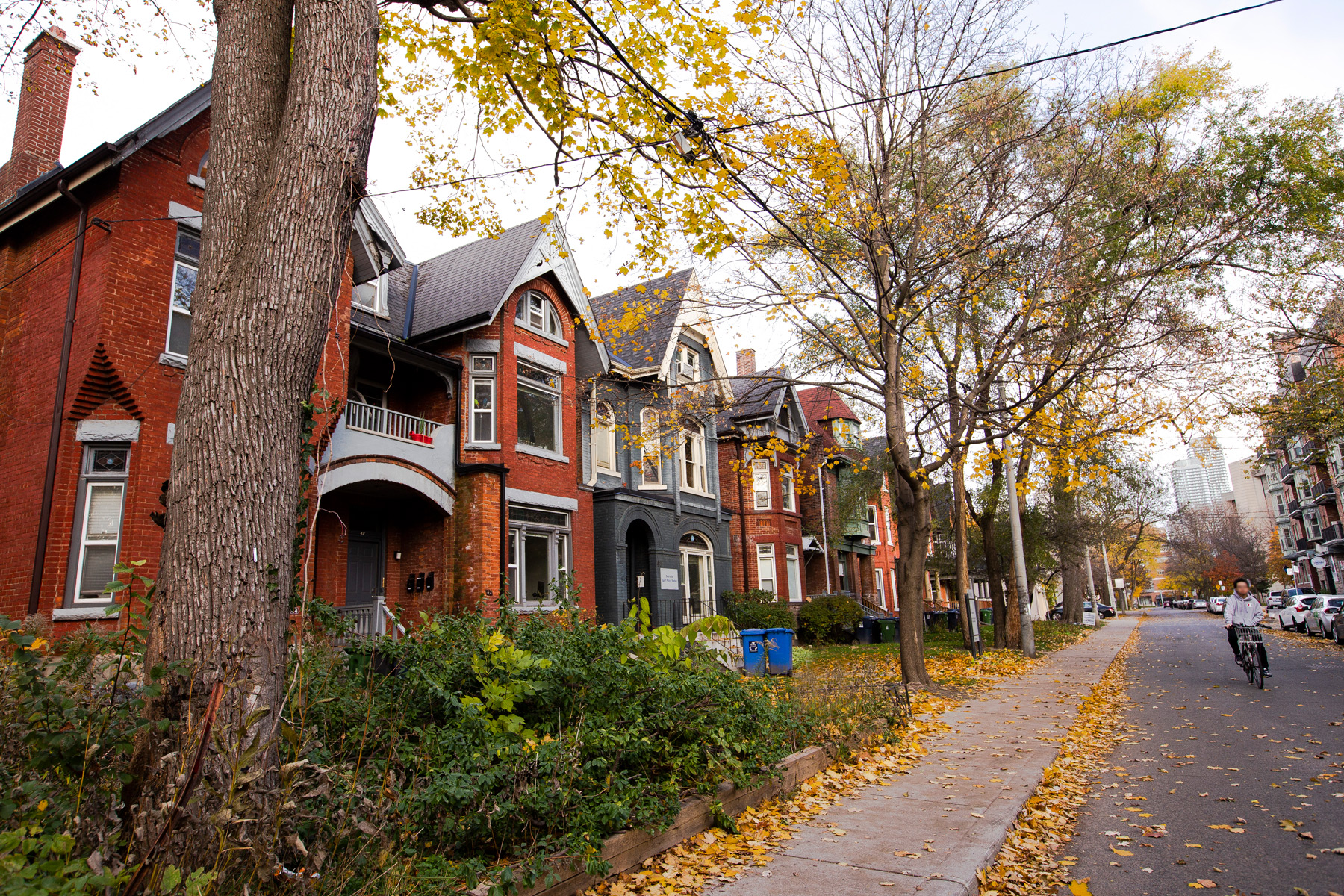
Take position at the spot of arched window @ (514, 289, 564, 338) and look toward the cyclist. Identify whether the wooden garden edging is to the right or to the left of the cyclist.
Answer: right

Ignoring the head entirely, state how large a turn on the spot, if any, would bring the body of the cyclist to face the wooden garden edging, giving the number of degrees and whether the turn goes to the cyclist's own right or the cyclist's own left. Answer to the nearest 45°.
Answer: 0° — they already face it

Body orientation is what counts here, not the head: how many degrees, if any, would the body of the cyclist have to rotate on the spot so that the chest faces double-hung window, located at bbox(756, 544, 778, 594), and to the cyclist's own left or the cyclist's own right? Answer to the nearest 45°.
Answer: approximately 135° to the cyclist's own right

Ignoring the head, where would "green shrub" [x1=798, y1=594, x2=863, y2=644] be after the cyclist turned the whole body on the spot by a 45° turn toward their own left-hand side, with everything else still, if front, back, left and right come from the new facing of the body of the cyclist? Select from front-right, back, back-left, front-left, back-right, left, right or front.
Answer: back

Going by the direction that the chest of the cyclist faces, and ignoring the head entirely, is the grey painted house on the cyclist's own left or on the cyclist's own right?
on the cyclist's own right

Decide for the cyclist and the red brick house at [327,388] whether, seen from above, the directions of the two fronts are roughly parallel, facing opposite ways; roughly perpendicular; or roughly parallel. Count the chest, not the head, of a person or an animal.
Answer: roughly perpendicular

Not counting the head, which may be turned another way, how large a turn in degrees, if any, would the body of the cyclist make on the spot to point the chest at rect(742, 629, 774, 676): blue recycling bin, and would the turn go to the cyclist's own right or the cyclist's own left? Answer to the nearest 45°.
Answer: approximately 90° to the cyclist's own right

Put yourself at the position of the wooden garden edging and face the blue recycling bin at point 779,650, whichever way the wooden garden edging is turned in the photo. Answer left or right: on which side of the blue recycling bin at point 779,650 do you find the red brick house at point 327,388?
left

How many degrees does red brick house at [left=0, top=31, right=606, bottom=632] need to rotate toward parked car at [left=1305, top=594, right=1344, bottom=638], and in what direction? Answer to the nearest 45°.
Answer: approximately 45° to its left

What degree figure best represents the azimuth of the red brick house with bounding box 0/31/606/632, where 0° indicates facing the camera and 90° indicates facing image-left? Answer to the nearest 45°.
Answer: approximately 315°

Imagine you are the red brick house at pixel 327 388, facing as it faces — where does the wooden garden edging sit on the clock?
The wooden garden edging is roughly at 1 o'clock from the red brick house.

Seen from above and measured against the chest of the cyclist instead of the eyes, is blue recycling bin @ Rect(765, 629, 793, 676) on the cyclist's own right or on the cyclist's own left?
on the cyclist's own right

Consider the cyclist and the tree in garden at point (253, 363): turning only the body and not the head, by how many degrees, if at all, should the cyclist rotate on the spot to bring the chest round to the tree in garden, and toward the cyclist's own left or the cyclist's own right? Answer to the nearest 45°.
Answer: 0° — they already face it
